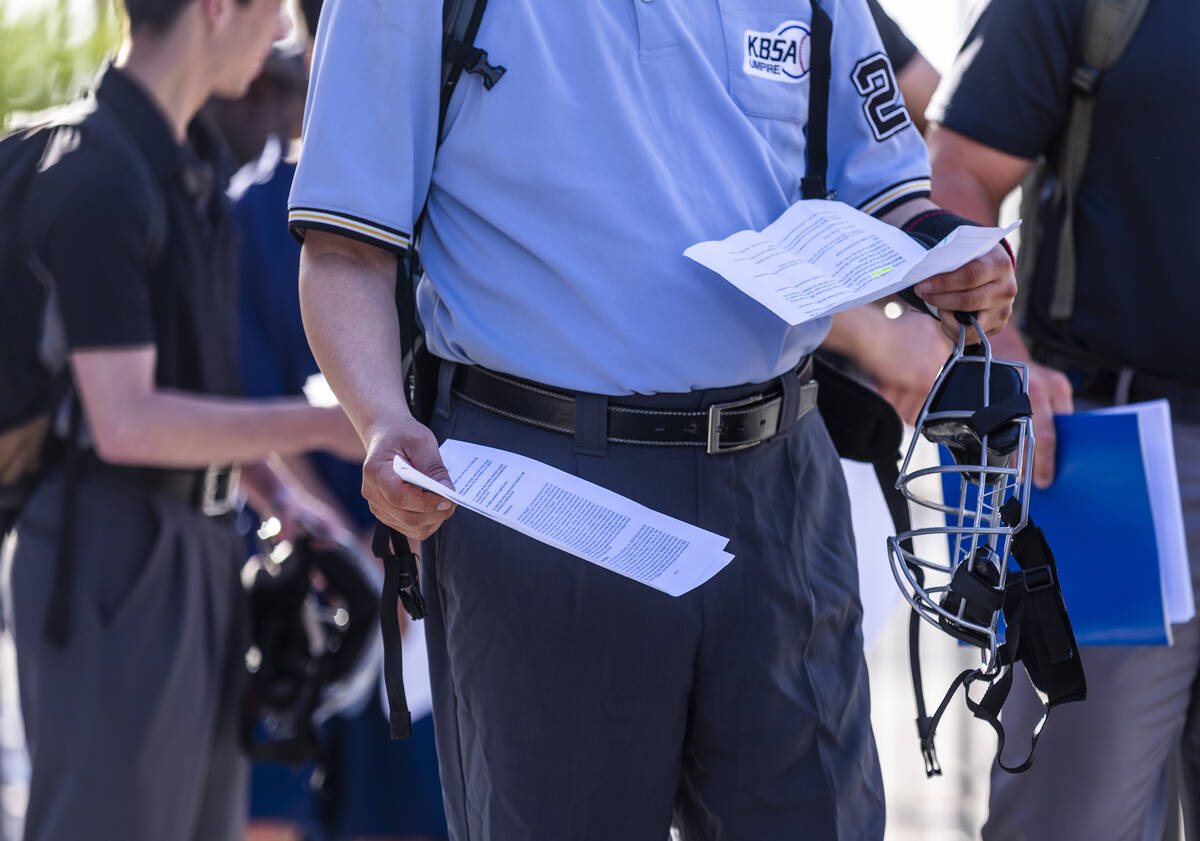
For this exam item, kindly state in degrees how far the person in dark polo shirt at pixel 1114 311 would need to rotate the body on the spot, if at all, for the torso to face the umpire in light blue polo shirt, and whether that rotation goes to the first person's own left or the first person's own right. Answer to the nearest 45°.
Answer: approximately 45° to the first person's own right

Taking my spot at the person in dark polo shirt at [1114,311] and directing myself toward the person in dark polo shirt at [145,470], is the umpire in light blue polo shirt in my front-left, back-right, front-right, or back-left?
front-left

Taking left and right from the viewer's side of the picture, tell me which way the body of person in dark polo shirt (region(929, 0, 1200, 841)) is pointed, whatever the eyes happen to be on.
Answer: facing the viewer

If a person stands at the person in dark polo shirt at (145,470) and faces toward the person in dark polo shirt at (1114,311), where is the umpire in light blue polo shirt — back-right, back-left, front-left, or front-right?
front-right

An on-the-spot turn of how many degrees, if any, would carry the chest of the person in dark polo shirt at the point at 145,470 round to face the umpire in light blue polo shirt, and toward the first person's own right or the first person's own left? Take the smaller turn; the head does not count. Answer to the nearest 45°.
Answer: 0° — they already face them

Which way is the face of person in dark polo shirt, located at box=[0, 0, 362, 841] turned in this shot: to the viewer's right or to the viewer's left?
to the viewer's right

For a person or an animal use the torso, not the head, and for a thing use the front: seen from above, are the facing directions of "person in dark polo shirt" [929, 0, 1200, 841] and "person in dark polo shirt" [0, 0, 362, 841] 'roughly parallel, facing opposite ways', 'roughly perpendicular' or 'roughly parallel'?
roughly perpendicular

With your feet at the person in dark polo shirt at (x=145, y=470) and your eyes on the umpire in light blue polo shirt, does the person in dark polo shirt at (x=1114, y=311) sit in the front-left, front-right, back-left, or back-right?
front-left

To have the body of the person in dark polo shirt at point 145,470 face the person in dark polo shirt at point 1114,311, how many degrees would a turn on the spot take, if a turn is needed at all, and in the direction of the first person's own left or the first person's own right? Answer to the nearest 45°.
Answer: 0° — they already face them

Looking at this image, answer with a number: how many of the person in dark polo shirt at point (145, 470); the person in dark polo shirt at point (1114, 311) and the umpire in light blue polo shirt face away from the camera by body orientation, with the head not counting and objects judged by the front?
0

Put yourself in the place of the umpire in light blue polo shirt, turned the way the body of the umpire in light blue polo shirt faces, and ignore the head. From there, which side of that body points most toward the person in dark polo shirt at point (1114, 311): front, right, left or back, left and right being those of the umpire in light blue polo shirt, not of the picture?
left

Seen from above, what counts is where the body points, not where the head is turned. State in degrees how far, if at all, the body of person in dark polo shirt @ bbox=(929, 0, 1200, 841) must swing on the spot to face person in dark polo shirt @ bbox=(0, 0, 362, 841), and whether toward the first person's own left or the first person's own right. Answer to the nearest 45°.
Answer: approximately 90° to the first person's own right

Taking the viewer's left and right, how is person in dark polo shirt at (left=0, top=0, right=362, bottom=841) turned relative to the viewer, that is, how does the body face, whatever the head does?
facing the viewer and to the right of the viewer
